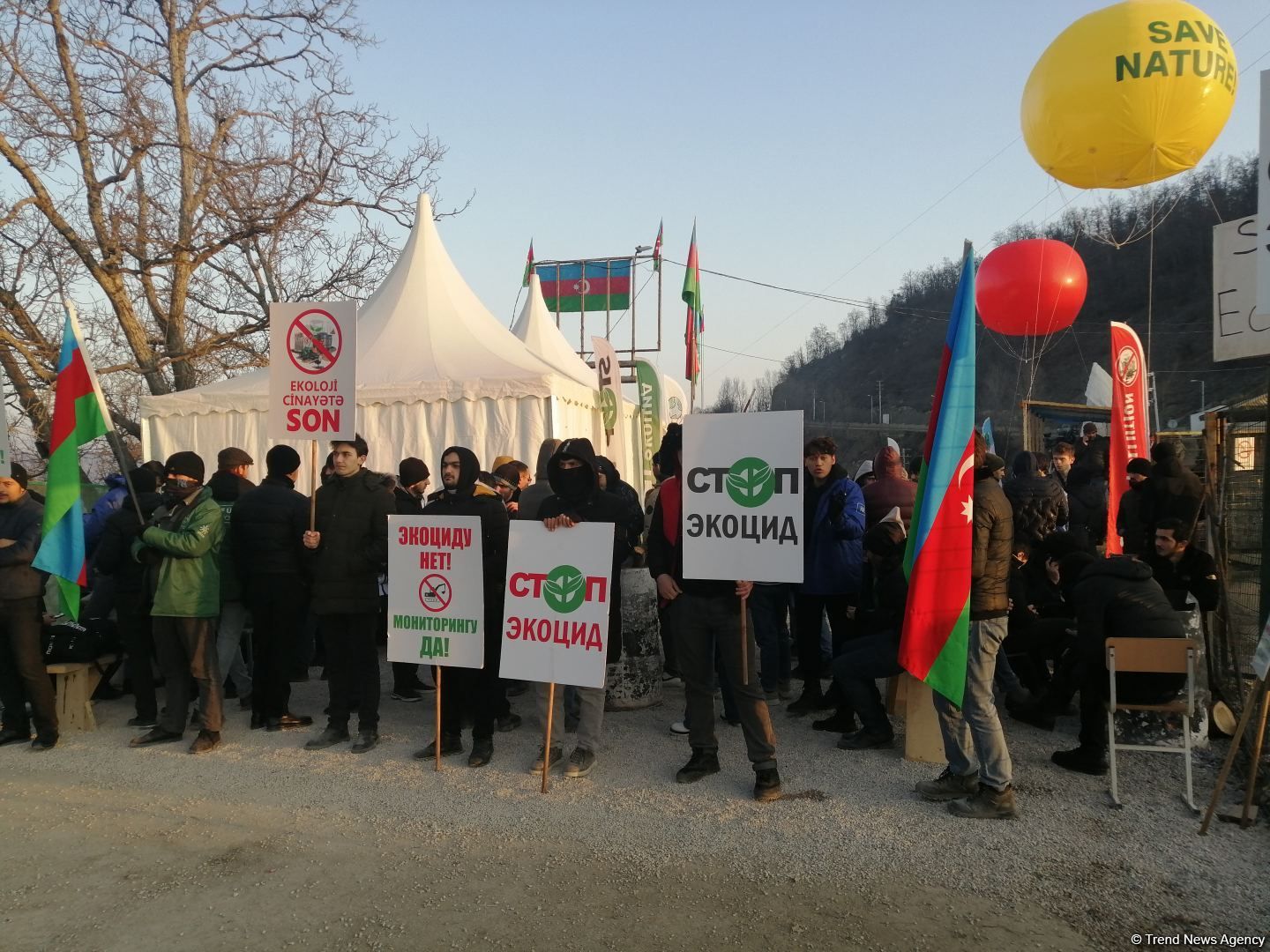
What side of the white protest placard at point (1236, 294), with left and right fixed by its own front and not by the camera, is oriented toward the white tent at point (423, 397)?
right

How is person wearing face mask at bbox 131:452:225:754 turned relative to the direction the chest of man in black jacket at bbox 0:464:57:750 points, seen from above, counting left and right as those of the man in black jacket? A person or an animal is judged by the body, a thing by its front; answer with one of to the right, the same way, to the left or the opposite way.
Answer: the same way

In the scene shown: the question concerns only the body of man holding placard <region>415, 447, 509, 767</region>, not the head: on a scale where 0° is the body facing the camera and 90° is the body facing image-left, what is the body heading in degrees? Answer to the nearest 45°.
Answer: approximately 45°

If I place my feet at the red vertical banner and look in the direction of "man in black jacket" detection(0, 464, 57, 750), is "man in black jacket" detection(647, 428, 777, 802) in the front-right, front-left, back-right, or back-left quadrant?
front-left

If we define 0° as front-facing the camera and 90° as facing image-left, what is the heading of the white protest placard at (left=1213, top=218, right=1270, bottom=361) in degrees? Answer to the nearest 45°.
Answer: approximately 0°

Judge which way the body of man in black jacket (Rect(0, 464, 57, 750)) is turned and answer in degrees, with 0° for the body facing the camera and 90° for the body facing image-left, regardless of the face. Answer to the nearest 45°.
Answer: approximately 45°

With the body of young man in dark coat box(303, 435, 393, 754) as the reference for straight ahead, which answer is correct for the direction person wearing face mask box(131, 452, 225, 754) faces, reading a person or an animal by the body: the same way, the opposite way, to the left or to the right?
the same way

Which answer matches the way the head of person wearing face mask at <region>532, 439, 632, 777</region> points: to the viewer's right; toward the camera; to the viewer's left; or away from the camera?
toward the camera

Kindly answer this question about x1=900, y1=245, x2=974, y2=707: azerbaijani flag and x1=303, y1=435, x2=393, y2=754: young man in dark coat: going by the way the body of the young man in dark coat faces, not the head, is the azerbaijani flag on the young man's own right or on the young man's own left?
on the young man's own left
